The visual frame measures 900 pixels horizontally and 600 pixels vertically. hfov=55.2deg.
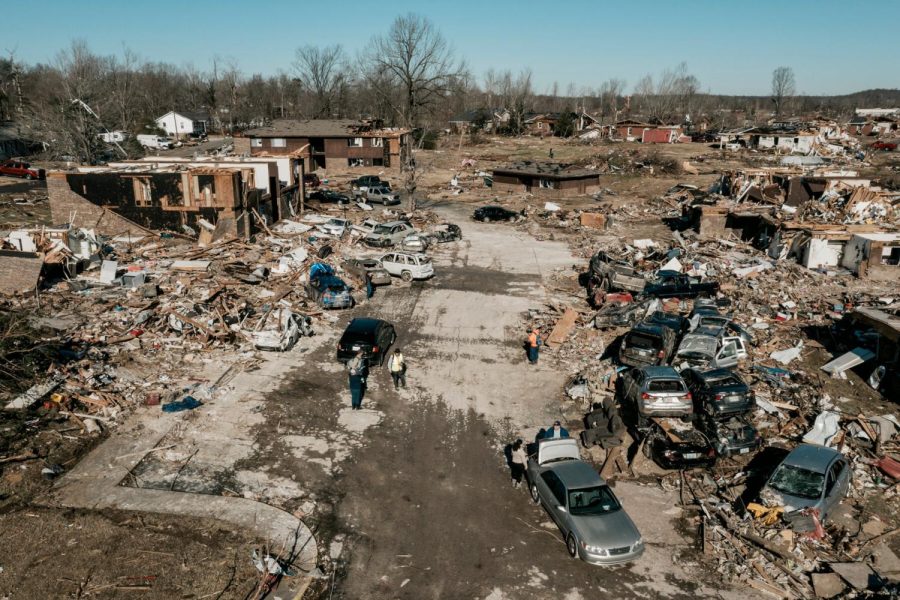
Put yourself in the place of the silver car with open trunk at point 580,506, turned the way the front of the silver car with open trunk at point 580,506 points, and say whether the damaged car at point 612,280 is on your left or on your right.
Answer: on your left

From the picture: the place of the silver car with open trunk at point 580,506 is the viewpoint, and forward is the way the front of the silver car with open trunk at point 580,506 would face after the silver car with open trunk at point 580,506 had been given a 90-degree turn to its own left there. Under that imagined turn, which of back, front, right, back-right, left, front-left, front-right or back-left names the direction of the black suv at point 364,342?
left

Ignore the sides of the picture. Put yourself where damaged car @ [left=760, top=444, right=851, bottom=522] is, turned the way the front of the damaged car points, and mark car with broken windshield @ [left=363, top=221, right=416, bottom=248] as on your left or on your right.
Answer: on your right

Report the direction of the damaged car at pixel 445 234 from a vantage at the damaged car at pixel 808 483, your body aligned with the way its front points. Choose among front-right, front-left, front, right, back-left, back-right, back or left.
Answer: right

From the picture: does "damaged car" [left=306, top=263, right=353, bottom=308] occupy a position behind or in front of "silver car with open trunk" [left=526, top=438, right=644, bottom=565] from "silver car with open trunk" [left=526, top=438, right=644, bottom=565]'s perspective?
behind

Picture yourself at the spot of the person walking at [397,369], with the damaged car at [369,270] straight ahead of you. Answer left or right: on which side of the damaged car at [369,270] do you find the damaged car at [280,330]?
left

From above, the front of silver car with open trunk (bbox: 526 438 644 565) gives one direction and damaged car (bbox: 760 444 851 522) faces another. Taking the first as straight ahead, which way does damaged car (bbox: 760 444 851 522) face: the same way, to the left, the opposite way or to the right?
to the right

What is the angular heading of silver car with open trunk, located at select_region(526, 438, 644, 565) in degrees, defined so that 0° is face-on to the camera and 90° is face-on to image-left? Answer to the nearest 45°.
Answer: approximately 315°

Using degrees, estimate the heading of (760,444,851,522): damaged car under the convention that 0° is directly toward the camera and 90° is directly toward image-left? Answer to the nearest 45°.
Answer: approximately 45°

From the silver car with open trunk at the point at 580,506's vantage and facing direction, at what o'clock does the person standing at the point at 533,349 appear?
The person standing is roughly at 7 o'clock from the silver car with open trunk.
